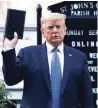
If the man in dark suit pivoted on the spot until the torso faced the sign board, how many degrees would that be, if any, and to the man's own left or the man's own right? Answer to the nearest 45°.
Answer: approximately 180°

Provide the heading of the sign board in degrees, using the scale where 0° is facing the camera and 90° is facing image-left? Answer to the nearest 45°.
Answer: approximately 0°

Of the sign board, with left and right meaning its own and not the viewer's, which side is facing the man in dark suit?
front

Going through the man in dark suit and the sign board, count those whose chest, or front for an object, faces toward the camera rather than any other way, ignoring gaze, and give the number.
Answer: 2

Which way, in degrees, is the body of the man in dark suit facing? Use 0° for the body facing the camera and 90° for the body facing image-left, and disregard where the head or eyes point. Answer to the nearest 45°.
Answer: approximately 0°
